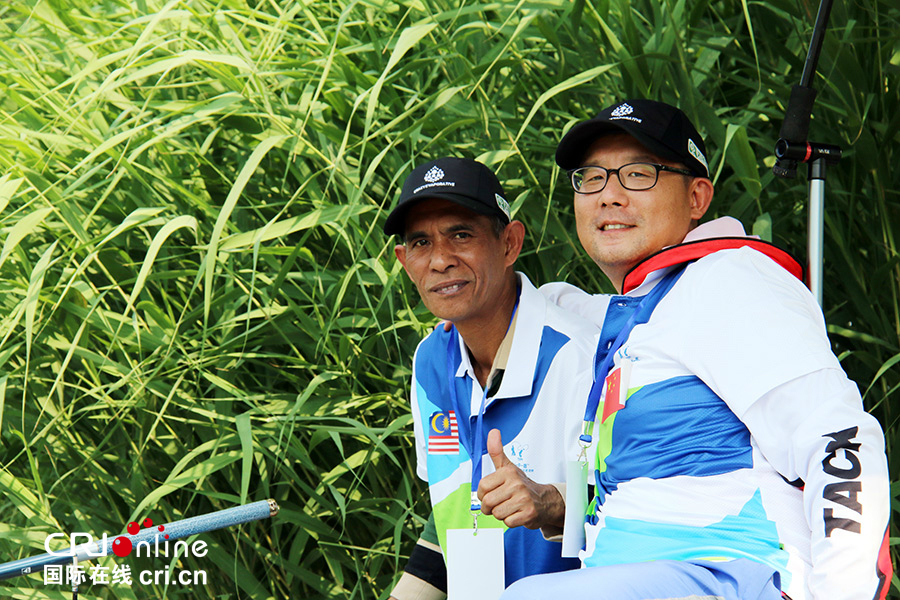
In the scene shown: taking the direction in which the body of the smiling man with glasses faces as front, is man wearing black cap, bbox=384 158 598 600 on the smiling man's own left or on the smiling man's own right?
on the smiling man's own right

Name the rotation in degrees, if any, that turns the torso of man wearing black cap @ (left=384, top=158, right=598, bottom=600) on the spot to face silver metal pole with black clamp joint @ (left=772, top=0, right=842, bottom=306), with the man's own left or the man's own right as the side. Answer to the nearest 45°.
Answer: approximately 90° to the man's own left

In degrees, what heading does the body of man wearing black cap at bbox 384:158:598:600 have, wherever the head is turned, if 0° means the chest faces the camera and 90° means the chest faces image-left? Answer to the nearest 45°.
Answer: approximately 45°
